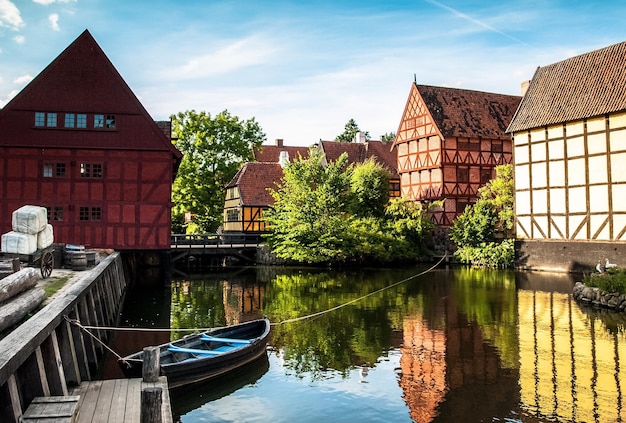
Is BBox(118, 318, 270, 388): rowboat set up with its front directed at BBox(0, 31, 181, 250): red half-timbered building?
no

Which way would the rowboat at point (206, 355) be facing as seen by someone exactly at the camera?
facing away from the viewer and to the right of the viewer

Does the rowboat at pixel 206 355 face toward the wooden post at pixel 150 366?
no

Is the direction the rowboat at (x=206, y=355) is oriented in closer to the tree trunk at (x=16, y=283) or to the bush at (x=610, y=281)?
the bush

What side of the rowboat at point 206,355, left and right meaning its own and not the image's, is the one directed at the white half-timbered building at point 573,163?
front

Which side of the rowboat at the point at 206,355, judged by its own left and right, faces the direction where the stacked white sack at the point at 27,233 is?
left

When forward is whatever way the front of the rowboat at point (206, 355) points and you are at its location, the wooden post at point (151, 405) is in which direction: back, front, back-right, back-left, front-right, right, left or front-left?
back-right

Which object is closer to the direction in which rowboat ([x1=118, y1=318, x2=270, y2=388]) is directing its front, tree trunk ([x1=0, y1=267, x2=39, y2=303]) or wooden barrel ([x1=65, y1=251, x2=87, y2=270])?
the wooden barrel

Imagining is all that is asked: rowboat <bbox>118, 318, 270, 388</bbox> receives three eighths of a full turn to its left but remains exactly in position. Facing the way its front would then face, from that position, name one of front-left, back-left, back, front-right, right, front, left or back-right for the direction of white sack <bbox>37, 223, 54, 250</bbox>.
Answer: front-right

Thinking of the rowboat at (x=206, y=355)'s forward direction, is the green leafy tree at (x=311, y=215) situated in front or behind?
in front

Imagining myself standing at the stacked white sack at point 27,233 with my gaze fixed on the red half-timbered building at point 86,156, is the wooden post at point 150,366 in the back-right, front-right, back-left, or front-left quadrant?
back-right

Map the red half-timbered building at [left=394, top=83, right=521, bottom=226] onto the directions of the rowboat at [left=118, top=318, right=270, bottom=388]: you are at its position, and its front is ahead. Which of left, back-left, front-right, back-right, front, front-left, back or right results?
front

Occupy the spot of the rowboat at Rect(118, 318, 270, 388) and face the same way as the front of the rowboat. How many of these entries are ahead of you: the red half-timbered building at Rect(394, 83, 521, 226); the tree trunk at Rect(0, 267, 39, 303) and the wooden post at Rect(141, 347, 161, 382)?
1

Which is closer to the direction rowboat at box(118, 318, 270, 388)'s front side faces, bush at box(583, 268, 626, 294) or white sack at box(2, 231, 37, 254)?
the bush

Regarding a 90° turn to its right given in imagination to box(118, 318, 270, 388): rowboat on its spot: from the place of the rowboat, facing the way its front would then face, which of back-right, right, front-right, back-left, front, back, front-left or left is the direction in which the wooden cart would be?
back

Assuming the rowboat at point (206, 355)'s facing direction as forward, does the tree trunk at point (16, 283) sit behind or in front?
behind

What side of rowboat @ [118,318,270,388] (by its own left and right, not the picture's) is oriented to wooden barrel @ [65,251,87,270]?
left

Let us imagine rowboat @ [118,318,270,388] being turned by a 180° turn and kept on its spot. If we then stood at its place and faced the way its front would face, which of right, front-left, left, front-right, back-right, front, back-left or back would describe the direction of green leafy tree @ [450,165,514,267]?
back

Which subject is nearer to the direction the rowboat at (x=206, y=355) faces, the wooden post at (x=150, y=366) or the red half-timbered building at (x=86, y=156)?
the red half-timbered building

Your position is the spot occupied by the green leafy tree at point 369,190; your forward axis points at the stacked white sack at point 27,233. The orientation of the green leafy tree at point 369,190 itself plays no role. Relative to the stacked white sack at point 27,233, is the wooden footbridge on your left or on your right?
right

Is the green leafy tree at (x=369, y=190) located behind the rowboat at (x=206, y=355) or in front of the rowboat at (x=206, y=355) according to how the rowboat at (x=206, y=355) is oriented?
in front

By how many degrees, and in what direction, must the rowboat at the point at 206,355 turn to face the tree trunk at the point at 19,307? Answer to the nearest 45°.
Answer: approximately 180°
